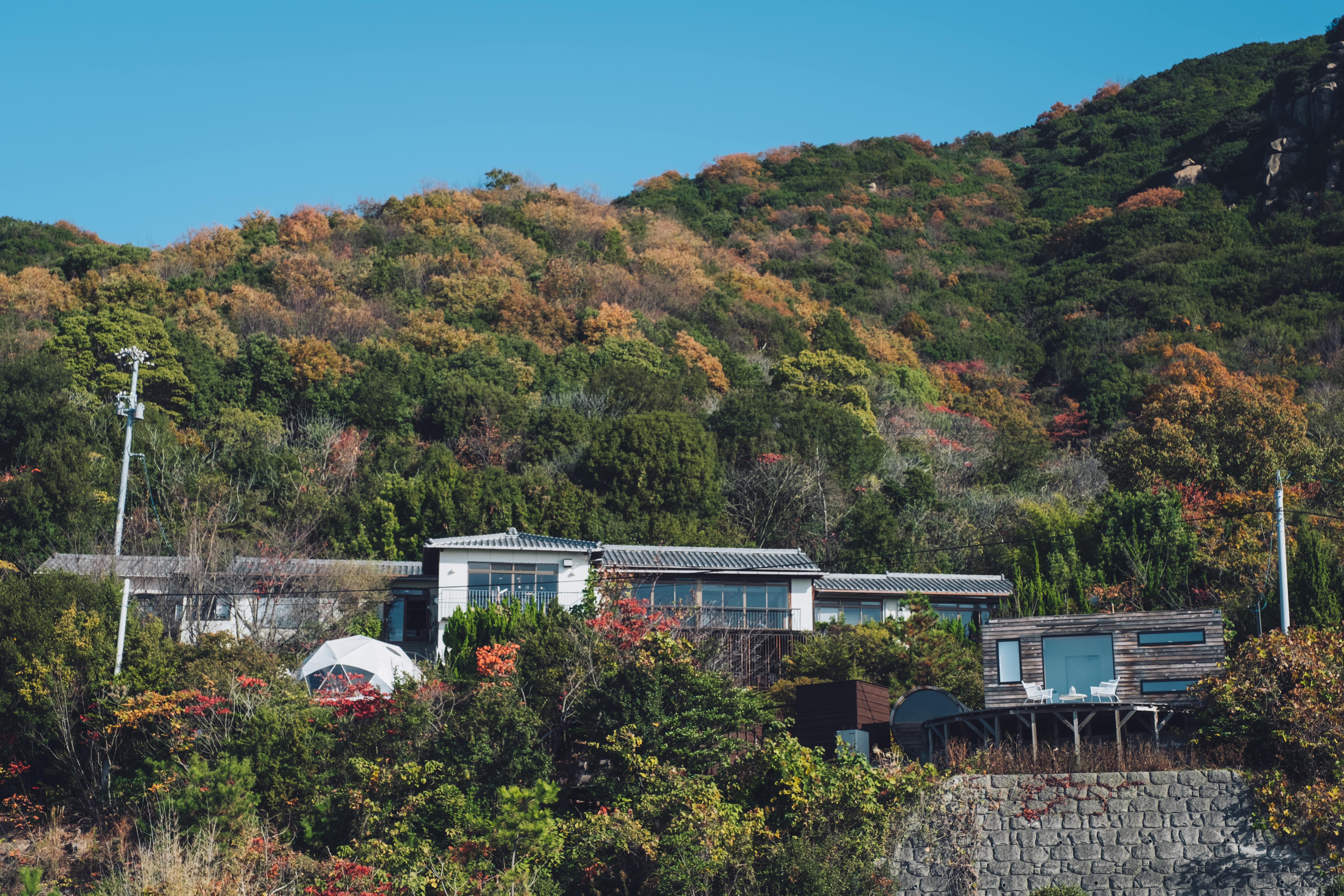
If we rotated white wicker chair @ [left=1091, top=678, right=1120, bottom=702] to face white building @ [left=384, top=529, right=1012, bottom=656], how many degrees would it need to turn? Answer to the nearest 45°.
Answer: approximately 45° to its right

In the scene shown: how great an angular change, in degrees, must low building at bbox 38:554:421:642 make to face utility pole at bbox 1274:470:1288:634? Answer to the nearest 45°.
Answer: approximately 45° to its left

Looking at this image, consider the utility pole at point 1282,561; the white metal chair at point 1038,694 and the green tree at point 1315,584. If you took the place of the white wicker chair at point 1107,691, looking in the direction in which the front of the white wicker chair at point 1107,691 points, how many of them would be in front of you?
1

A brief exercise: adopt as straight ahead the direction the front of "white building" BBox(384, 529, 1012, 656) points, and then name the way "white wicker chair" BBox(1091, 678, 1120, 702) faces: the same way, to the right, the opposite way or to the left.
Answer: to the right

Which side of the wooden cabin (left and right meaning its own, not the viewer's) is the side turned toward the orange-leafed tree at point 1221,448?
back

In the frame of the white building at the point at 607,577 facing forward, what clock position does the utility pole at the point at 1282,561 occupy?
The utility pole is roughly at 10 o'clock from the white building.

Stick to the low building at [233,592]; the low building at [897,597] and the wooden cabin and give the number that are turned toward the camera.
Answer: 3

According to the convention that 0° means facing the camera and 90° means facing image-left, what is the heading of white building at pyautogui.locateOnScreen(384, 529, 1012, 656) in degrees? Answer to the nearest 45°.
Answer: approximately 0°

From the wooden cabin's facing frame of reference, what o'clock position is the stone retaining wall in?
The stone retaining wall is roughly at 12 o'clock from the wooden cabin.

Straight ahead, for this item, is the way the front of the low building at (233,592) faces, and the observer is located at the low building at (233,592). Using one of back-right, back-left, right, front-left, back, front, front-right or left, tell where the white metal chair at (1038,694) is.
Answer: front-left

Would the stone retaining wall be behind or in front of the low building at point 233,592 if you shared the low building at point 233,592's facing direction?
in front

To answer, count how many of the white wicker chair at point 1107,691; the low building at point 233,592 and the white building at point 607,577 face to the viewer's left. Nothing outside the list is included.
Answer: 1
